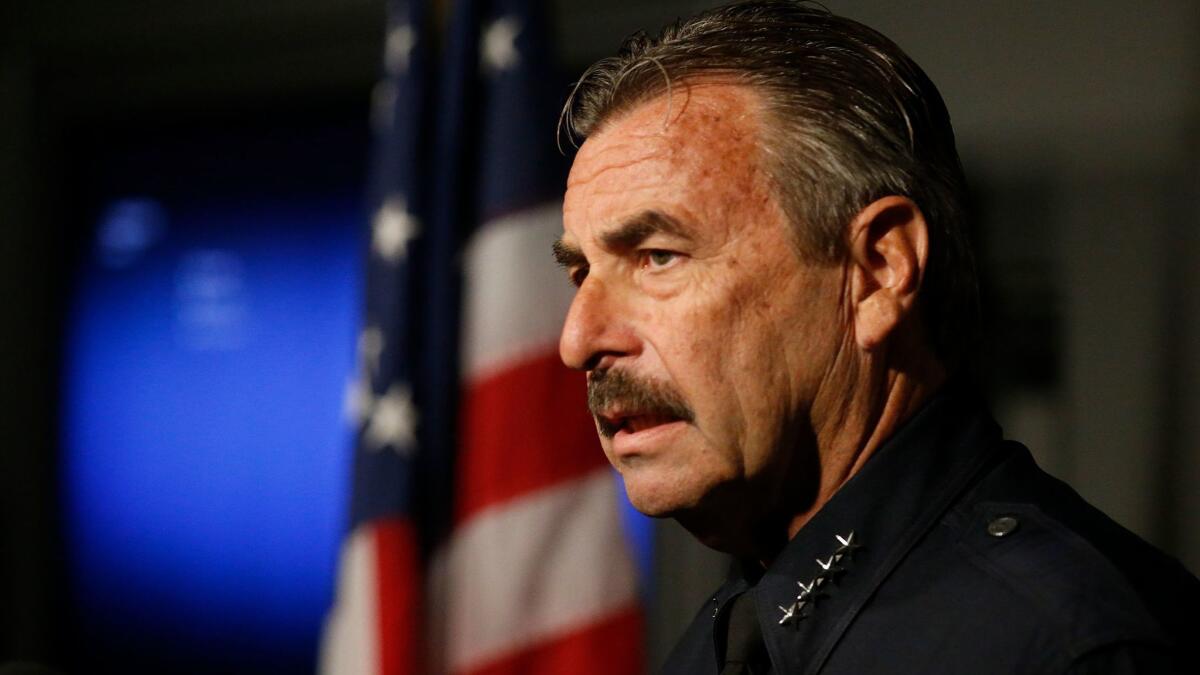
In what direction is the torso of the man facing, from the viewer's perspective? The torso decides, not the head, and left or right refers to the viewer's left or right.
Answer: facing the viewer and to the left of the viewer

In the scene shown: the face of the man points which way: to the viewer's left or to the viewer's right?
to the viewer's left

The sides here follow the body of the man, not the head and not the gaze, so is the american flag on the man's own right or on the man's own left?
on the man's own right
